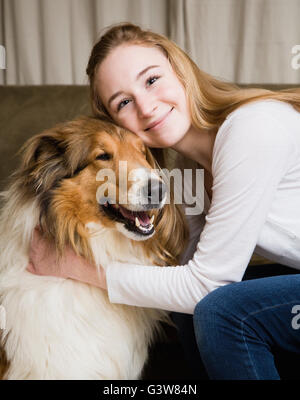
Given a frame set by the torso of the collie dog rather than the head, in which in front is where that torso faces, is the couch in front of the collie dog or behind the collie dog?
behind

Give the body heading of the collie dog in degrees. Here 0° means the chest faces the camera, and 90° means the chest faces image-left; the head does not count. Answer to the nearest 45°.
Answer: approximately 315°
